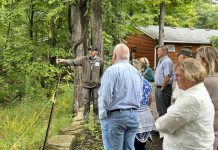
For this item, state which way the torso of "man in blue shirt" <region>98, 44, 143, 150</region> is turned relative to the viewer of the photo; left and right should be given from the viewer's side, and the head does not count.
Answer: facing away from the viewer and to the left of the viewer

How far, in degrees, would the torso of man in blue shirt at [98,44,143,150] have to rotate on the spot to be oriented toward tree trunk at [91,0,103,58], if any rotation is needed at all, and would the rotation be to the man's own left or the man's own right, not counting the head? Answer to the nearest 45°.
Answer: approximately 45° to the man's own right

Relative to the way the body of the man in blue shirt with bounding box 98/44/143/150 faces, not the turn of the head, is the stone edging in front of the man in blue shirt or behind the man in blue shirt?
in front

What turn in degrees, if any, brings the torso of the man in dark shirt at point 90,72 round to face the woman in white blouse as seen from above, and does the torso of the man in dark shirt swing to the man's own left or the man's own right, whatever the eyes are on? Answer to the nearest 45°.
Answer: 0° — they already face them

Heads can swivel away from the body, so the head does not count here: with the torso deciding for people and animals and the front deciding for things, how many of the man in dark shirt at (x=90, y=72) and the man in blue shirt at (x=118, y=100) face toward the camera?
1

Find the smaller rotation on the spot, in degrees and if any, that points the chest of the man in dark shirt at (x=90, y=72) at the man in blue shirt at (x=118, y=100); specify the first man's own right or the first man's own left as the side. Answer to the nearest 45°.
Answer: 0° — they already face them

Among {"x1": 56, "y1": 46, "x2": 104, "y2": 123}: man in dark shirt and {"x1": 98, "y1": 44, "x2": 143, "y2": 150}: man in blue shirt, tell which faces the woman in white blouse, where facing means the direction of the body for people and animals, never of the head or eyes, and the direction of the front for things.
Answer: the man in dark shirt

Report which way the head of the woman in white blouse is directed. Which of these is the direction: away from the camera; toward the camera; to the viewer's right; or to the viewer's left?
to the viewer's left

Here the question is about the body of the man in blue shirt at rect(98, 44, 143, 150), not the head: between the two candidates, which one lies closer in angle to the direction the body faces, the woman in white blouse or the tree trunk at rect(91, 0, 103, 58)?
the tree trunk

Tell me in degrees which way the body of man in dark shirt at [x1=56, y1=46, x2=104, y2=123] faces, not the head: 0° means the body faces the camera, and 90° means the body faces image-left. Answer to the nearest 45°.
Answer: approximately 0°

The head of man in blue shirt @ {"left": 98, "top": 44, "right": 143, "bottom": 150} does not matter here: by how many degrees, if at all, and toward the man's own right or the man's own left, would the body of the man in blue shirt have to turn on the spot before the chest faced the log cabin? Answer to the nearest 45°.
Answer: approximately 45° to the man's own right

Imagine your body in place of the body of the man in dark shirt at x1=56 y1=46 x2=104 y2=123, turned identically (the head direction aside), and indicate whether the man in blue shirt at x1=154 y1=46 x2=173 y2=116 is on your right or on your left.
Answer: on your left
